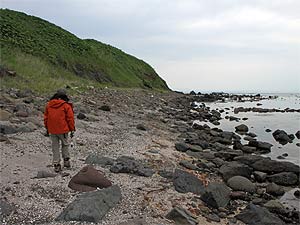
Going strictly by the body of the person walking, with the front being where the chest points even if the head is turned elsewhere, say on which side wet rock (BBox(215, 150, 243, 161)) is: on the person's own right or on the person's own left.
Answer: on the person's own right

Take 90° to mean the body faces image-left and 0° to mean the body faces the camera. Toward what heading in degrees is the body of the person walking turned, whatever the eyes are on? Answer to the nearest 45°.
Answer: approximately 180°

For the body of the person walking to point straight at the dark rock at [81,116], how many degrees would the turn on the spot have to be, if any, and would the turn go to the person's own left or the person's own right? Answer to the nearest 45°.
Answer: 0° — they already face it

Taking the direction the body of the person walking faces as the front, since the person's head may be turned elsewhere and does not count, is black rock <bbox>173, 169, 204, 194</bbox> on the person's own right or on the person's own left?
on the person's own right

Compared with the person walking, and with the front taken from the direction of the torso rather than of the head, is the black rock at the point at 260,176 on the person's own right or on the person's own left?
on the person's own right

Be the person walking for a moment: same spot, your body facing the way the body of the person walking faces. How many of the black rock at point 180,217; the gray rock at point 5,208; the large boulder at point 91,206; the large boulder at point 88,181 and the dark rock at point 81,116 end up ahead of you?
1

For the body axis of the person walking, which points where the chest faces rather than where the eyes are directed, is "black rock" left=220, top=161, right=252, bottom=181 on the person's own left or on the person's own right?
on the person's own right

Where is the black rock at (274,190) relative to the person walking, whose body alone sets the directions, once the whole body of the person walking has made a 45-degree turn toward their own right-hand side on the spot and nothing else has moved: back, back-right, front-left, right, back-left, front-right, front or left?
front-right

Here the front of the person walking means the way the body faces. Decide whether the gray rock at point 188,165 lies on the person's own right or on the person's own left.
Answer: on the person's own right

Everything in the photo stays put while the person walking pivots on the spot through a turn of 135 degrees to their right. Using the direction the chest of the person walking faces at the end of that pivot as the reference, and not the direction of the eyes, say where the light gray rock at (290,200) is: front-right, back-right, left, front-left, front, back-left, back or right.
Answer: front-left

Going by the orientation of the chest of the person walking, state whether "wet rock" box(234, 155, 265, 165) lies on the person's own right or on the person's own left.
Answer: on the person's own right
